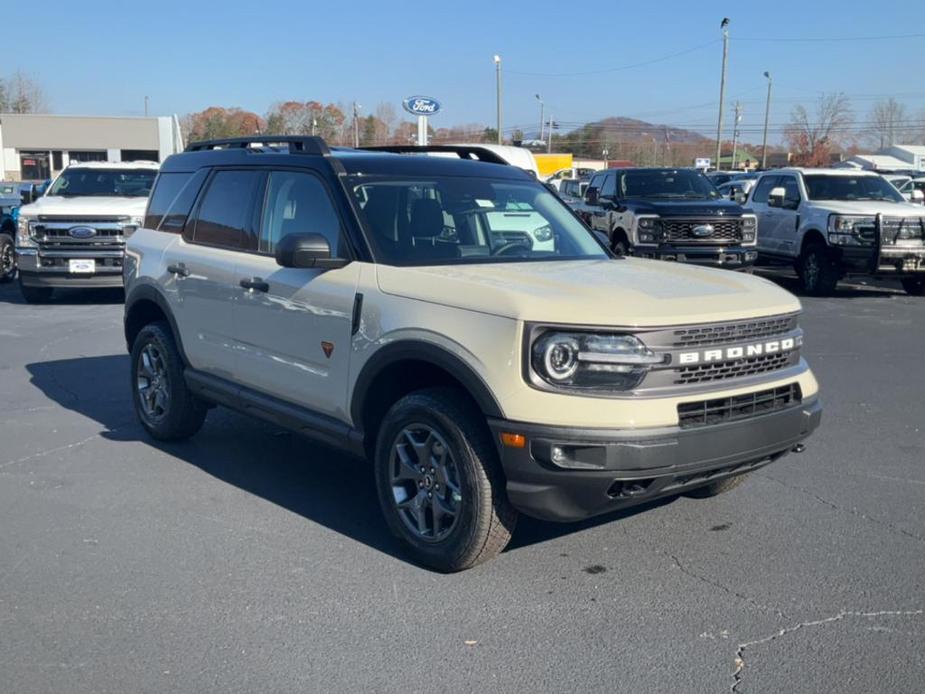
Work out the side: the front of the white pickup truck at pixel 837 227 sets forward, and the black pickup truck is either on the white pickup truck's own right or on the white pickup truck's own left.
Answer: on the white pickup truck's own right

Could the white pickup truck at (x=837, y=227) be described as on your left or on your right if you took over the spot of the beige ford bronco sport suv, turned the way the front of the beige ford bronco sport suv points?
on your left

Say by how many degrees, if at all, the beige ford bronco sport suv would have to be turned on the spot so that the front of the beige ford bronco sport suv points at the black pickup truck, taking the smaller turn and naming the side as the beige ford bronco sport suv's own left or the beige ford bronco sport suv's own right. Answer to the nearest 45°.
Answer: approximately 135° to the beige ford bronco sport suv's own left

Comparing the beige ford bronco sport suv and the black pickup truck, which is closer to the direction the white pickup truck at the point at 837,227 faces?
the beige ford bronco sport suv

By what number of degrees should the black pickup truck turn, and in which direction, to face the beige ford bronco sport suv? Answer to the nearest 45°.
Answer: approximately 45° to its right

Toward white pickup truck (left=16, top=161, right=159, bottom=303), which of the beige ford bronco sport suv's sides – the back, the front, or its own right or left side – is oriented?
back

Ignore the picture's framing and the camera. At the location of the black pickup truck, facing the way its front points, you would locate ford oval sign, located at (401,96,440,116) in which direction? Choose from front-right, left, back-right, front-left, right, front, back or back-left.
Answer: back

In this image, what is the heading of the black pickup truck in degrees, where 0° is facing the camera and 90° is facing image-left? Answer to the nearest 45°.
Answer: approximately 315°

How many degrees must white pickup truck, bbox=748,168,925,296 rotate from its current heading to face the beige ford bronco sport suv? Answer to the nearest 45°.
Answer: approximately 45° to its right

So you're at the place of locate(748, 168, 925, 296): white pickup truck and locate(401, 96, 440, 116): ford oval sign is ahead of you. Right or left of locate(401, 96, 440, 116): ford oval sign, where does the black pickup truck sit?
left

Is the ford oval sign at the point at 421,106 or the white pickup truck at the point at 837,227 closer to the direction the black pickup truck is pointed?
the white pickup truck
